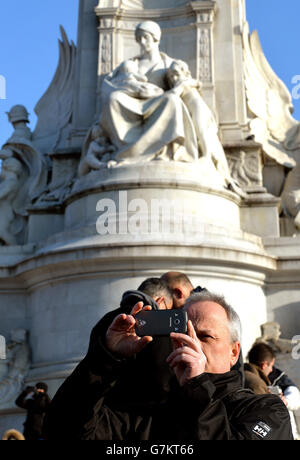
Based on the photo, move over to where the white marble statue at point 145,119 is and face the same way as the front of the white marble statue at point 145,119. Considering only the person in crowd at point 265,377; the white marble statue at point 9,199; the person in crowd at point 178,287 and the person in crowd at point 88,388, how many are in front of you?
3

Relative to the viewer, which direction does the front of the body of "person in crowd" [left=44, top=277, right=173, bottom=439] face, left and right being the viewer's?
facing away from the viewer and to the right of the viewer

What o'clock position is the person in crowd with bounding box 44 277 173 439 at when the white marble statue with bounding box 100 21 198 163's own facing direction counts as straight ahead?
The person in crowd is roughly at 12 o'clock from the white marble statue.

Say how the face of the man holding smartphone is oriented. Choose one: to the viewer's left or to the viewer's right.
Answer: to the viewer's left

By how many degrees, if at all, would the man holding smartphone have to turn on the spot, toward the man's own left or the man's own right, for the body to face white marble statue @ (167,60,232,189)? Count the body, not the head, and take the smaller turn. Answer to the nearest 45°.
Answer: approximately 135° to the man's own right

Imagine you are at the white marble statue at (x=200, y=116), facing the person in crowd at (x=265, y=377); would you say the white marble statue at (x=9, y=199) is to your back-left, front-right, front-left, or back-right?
back-right
